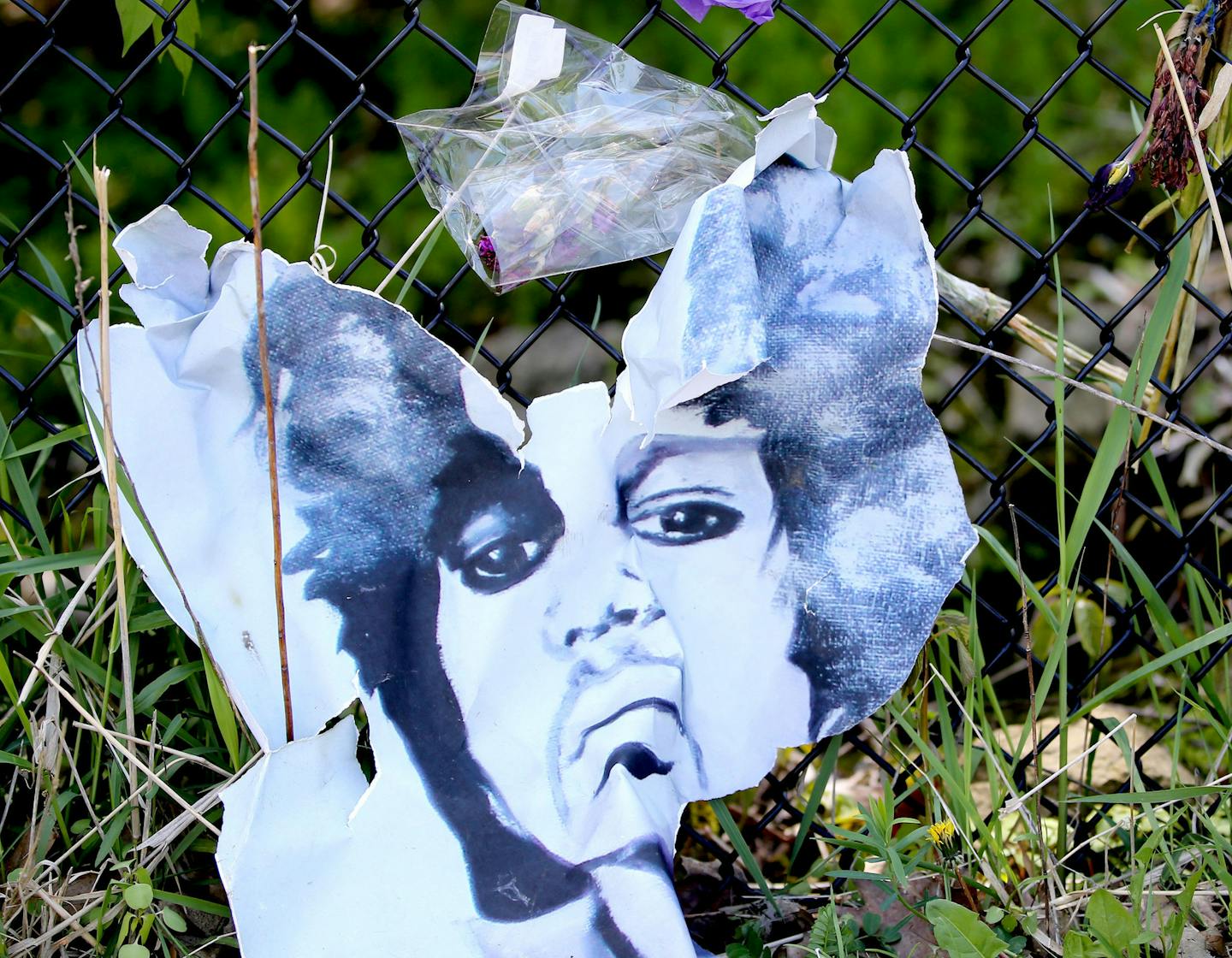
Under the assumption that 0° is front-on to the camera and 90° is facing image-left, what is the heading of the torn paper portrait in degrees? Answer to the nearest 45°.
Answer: approximately 0°

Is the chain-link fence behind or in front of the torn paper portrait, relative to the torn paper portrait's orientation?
behind
